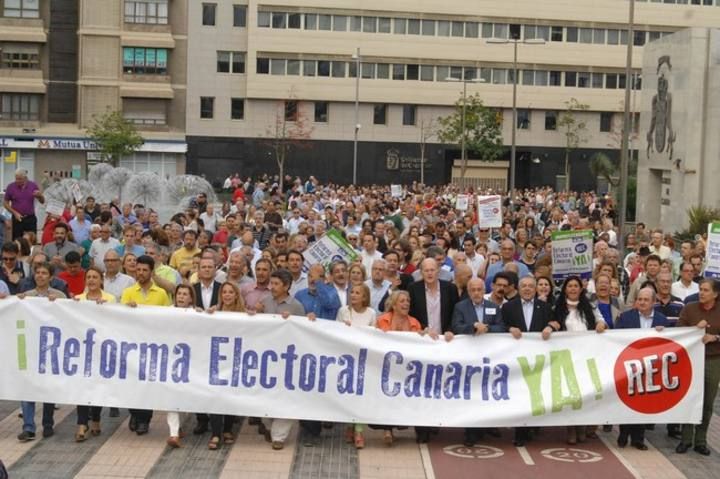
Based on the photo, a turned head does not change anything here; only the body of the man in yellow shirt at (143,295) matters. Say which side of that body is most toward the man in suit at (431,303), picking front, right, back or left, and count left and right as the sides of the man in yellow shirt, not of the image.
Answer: left

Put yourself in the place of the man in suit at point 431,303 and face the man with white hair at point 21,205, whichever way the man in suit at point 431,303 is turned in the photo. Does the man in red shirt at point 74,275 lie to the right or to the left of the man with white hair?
left

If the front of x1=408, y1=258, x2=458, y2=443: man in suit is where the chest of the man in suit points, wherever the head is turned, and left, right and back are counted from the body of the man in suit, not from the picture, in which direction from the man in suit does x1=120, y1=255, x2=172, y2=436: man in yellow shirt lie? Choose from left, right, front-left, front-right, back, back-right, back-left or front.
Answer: right

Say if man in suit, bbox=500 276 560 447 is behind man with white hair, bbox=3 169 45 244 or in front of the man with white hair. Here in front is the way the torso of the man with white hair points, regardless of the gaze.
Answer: in front

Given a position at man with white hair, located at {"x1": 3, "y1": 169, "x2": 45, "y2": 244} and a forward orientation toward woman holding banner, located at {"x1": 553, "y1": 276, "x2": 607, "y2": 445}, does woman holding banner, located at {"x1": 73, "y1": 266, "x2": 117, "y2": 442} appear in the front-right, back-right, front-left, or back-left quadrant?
front-right

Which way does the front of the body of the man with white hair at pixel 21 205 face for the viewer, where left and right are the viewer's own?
facing the viewer

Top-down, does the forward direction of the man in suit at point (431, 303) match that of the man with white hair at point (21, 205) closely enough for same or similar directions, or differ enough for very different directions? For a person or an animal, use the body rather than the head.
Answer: same or similar directions

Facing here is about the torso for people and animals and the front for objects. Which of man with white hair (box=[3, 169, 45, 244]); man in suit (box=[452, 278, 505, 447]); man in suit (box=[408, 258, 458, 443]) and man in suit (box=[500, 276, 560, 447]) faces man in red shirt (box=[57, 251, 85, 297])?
the man with white hair

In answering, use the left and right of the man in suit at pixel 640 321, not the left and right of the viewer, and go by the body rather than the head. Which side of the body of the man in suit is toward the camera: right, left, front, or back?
front

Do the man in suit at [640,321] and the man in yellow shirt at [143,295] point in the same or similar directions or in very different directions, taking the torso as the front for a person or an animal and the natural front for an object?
same or similar directions

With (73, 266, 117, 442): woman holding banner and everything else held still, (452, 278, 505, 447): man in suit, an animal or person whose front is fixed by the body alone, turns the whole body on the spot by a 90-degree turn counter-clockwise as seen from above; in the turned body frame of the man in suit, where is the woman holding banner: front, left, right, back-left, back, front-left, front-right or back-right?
back

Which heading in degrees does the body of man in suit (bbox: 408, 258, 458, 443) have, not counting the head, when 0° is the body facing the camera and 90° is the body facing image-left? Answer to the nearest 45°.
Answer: approximately 0°

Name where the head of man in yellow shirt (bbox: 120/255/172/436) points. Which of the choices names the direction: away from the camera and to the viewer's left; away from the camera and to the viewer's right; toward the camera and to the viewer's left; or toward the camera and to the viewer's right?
toward the camera and to the viewer's left

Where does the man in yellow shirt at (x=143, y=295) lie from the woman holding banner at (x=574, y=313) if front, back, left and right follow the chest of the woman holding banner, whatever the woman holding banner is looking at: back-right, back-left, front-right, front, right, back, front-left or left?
right

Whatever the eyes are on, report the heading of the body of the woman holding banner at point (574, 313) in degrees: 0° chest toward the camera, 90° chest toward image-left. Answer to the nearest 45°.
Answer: approximately 0°

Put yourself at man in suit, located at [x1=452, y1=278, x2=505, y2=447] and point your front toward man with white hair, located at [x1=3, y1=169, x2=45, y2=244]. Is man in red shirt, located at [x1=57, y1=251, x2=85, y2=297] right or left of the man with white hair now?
left

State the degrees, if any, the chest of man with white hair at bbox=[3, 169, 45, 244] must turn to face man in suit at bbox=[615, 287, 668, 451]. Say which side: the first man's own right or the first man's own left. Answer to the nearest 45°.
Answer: approximately 45° to the first man's own left
